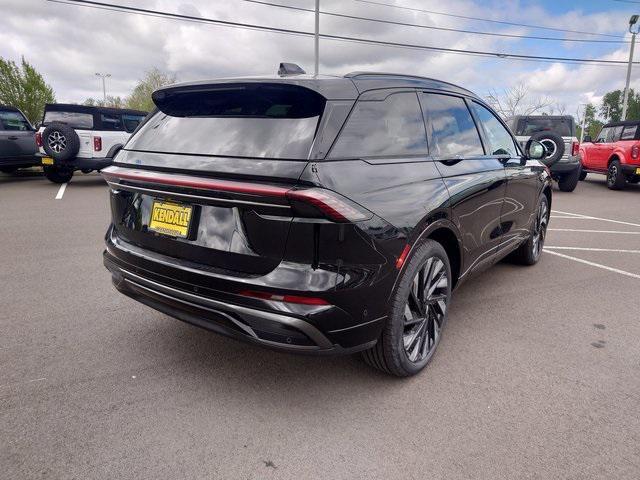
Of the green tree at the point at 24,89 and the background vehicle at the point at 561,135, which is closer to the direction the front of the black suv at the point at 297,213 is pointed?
the background vehicle

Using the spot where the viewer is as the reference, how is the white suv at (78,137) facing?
facing away from the viewer and to the right of the viewer

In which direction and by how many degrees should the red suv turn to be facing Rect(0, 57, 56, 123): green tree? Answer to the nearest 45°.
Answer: approximately 45° to its left

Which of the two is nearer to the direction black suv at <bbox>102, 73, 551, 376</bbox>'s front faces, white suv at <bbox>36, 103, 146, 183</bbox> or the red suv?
the red suv

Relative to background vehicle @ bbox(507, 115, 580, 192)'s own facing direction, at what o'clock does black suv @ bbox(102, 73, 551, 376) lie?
The black suv is roughly at 6 o'clock from the background vehicle.

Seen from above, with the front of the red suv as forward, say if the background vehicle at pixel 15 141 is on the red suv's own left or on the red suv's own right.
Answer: on the red suv's own left

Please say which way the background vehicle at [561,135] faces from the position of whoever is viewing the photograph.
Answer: facing away from the viewer

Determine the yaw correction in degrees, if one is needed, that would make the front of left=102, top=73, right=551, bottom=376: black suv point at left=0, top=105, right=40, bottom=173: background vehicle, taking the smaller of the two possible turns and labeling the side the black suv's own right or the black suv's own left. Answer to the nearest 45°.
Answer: approximately 90° to the black suv's own left

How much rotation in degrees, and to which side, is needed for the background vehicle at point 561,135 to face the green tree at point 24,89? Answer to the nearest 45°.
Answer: approximately 90° to its left
